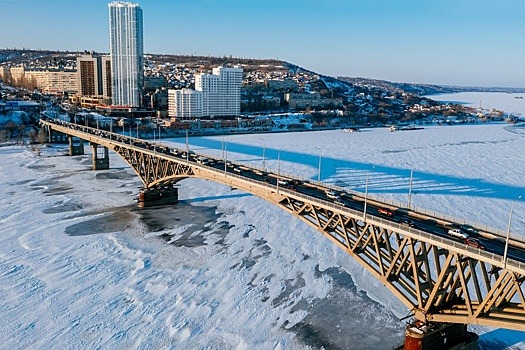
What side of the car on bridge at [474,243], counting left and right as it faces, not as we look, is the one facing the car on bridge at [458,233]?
back

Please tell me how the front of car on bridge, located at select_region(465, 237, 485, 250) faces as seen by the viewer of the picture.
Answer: facing the viewer and to the right of the viewer

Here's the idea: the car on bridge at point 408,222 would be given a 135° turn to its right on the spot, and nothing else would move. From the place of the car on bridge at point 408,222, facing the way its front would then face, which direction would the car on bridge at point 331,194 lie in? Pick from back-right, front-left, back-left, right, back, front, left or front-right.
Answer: front-right
